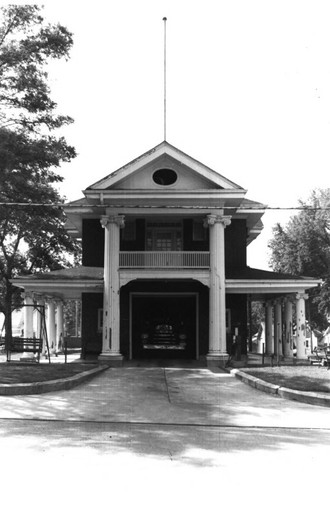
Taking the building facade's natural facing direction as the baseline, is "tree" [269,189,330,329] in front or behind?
behind

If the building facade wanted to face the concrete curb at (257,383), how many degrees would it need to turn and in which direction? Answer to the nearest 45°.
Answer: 0° — it already faces it

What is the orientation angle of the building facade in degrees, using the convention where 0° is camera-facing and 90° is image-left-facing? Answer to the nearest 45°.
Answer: approximately 0°

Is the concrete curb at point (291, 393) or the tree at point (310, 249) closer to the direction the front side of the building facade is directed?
the concrete curb
